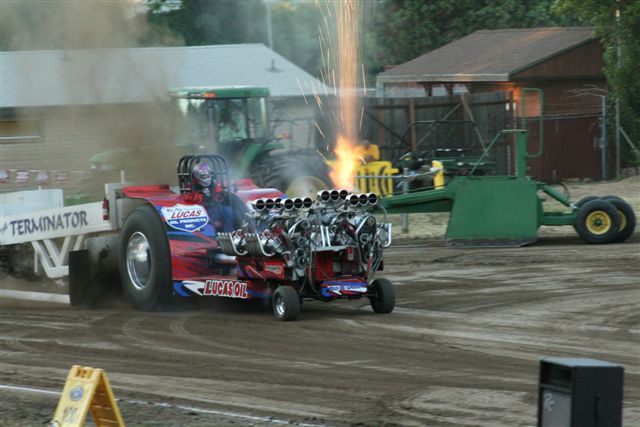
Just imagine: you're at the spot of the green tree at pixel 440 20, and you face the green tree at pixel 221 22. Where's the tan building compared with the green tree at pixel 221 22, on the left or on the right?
left

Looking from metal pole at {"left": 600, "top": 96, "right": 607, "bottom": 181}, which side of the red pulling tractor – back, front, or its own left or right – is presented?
left

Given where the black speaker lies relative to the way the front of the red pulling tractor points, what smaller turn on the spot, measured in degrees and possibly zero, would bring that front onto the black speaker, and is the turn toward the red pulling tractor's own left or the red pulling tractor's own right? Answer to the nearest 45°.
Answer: approximately 45° to the red pulling tractor's own right

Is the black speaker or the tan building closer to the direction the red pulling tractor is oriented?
the black speaker

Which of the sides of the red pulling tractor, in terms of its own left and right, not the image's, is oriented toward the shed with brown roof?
left

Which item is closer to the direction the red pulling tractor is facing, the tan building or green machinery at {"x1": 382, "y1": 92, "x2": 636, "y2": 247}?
the green machinery

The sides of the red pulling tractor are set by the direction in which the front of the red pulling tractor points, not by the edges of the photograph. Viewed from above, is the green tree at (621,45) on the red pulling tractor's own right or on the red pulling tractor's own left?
on the red pulling tractor's own left

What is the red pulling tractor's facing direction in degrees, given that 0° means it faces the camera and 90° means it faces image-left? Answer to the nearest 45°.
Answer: approximately 315°

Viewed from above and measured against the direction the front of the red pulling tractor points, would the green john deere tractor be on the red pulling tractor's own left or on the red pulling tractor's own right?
on the red pulling tractor's own left
